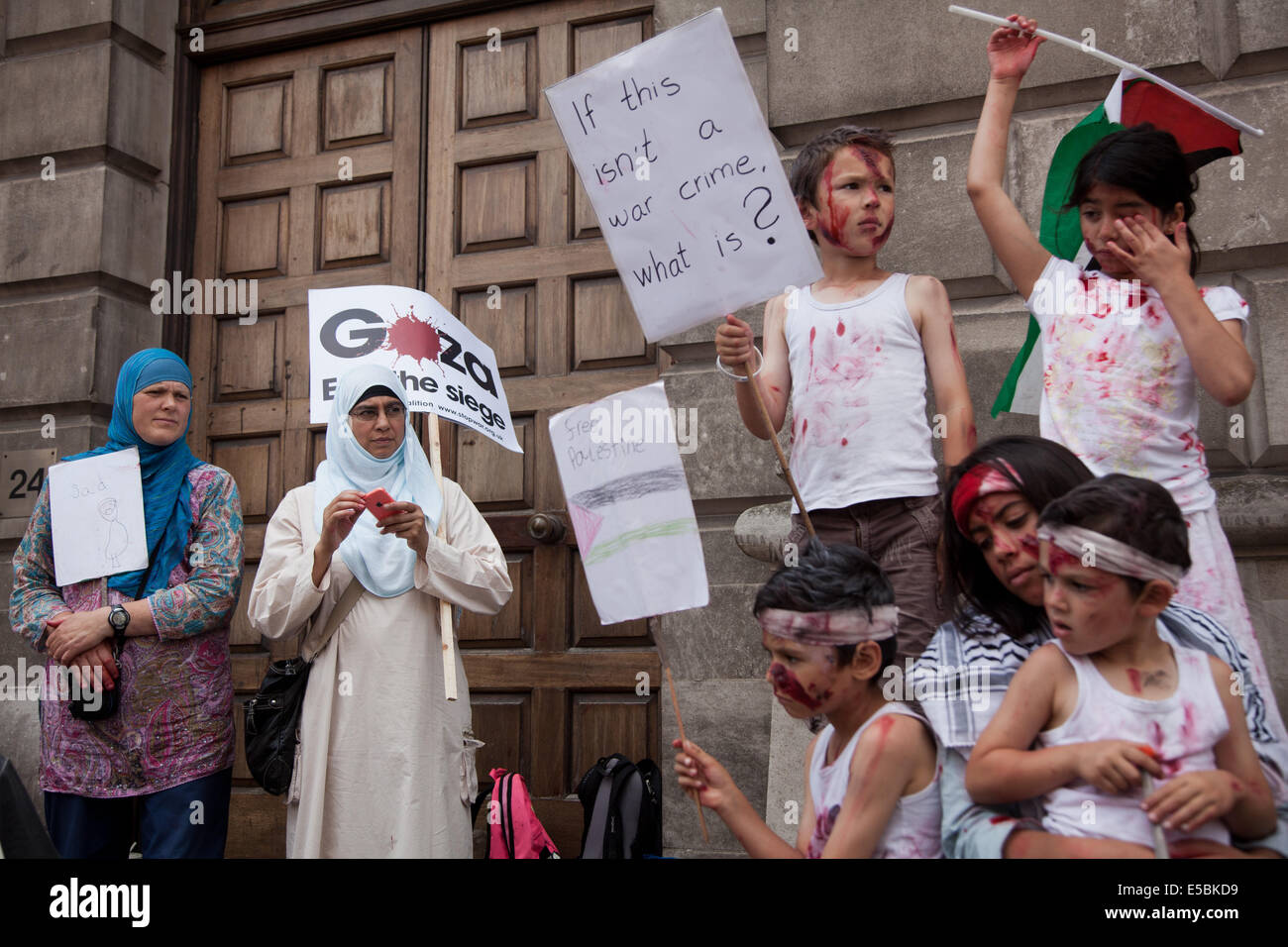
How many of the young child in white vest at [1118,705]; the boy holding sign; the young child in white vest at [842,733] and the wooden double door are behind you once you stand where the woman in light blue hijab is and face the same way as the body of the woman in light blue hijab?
1

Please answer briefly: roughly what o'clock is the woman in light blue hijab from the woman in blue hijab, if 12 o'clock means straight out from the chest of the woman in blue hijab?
The woman in light blue hijab is roughly at 10 o'clock from the woman in blue hijab.

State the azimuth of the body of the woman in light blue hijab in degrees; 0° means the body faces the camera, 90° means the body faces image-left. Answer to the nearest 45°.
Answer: approximately 0°

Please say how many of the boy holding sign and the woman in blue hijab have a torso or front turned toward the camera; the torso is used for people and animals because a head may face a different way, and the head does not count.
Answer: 2

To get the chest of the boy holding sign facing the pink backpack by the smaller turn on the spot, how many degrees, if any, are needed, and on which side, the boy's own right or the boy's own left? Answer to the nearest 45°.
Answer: approximately 135° to the boy's own right

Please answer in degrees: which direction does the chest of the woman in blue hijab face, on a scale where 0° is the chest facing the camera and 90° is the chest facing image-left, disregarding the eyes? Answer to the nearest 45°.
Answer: approximately 0°

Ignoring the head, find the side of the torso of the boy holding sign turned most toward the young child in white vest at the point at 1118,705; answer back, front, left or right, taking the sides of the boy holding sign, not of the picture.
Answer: front
